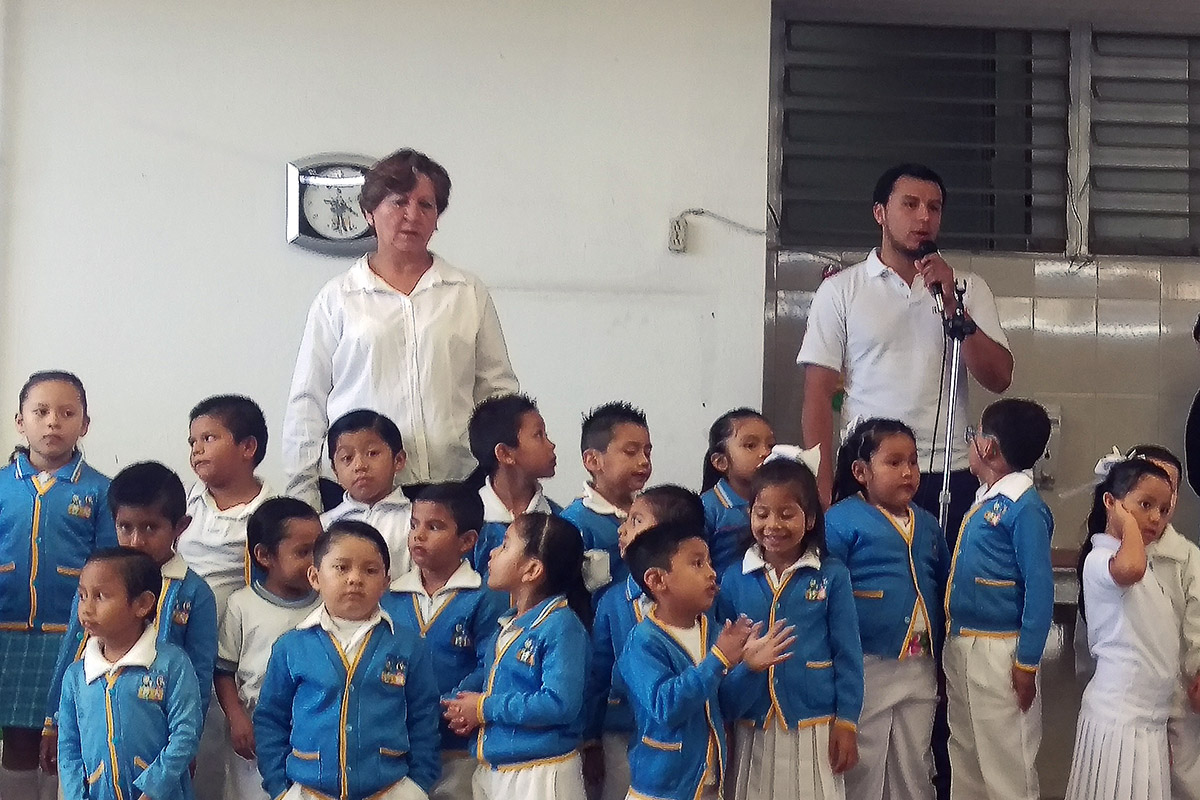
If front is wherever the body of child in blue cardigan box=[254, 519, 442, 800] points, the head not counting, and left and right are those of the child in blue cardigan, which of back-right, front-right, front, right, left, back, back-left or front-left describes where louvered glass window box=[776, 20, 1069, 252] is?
back-left

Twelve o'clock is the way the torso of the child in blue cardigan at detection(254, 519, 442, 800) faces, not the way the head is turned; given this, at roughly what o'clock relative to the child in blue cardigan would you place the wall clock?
The wall clock is roughly at 6 o'clock from the child in blue cardigan.

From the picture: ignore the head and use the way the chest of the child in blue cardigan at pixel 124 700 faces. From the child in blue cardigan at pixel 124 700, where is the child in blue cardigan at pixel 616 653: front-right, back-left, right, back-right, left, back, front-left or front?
back-left

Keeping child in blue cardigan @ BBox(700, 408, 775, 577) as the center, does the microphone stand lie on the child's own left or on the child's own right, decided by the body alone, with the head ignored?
on the child's own left

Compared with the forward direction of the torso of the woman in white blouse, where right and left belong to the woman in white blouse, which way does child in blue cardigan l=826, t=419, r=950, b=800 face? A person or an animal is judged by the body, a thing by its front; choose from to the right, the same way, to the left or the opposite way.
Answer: the same way

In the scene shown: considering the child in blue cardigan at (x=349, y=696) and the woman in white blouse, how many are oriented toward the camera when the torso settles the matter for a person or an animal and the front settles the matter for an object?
2

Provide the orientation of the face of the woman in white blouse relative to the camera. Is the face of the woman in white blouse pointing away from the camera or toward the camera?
toward the camera

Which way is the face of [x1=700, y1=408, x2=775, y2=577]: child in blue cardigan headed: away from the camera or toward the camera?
toward the camera

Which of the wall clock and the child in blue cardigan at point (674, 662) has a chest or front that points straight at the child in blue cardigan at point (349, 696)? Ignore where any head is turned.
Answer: the wall clock

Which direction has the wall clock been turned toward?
toward the camera

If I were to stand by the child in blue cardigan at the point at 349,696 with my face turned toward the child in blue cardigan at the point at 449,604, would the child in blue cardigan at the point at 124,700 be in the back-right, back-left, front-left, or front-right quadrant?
back-left

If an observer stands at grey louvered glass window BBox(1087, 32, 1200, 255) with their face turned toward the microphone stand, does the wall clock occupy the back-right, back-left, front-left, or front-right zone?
front-right

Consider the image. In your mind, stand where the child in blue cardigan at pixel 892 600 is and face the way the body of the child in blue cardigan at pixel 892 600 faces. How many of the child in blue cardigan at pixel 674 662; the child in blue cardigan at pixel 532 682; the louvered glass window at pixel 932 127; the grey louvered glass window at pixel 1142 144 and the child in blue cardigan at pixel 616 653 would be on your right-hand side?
3

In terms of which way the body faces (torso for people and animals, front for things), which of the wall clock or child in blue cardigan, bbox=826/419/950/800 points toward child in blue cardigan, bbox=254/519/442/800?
the wall clock

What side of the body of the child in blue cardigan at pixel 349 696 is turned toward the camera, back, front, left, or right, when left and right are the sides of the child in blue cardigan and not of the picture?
front

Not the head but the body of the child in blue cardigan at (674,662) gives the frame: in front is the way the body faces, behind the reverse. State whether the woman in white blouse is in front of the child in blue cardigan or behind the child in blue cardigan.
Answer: behind

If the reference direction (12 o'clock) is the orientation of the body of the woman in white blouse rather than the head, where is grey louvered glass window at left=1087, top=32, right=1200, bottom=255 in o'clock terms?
The grey louvered glass window is roughly at 8 o'clock from the woman in white blouse.

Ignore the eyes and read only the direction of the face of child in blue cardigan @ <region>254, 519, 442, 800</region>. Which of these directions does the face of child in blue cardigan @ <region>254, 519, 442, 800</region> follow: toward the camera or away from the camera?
toward the camera
